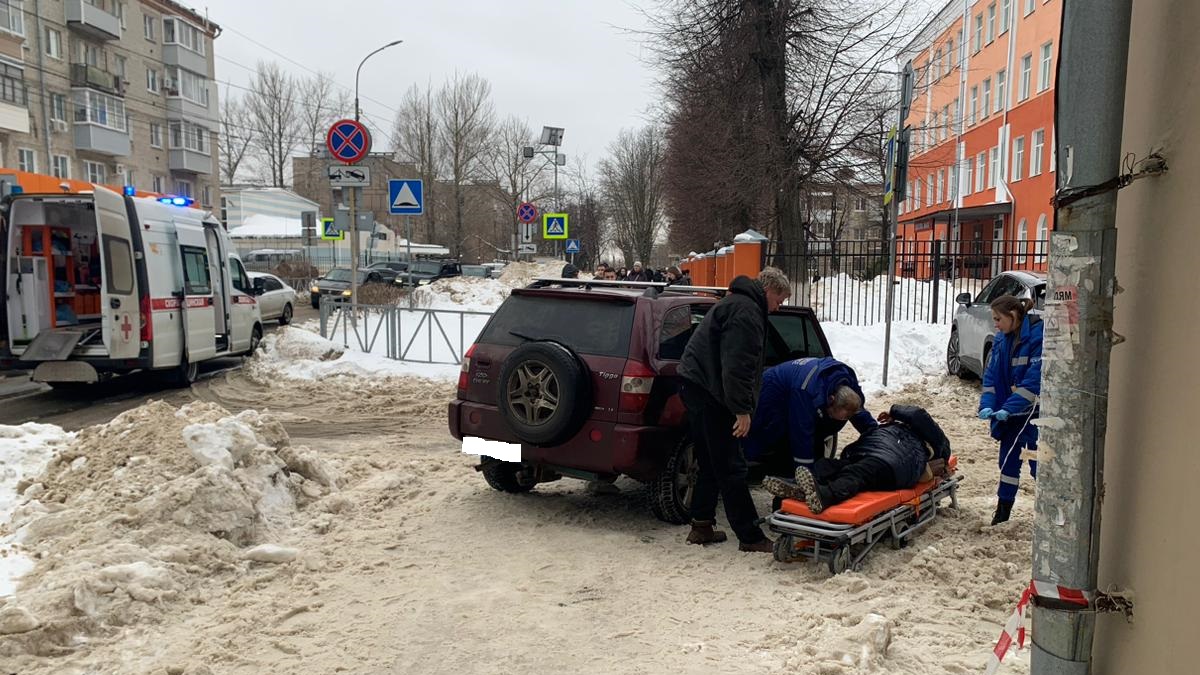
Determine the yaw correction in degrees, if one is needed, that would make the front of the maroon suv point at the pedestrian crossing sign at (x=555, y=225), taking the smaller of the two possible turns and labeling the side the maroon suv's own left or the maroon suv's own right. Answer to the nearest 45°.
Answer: approximately 45° to the maroon suv's own left

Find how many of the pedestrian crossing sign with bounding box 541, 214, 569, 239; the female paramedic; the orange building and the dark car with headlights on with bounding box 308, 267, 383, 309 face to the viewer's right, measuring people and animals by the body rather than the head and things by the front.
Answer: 0

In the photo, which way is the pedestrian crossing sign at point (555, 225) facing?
toward the camera

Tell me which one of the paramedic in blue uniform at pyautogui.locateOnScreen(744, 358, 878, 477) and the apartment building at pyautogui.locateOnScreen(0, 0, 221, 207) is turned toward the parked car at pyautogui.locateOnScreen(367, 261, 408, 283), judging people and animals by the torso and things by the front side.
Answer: the apartment building

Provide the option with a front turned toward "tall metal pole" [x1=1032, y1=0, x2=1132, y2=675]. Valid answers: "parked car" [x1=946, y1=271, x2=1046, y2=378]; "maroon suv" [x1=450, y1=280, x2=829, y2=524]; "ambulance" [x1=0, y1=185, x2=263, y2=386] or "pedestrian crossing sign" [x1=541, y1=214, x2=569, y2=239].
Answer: the pedestrian crossing sign

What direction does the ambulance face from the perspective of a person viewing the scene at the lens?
facing away from the viewer and to the right of the viewer

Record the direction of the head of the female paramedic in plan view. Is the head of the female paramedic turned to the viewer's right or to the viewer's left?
to the viewer's left

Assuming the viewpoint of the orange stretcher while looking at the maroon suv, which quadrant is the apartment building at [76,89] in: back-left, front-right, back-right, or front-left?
front-right

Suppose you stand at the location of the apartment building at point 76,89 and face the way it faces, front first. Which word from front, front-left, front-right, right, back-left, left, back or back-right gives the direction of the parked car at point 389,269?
front

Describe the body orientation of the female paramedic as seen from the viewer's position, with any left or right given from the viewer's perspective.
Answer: facing the viewer and to the left of the viewer

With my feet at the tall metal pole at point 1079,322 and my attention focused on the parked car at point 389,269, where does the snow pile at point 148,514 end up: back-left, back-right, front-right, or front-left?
front-left

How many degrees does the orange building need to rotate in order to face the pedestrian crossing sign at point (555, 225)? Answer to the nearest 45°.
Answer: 0° — it already faces it

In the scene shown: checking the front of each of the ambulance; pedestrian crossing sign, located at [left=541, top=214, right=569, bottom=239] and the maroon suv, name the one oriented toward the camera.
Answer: the pedestrian crossing sign

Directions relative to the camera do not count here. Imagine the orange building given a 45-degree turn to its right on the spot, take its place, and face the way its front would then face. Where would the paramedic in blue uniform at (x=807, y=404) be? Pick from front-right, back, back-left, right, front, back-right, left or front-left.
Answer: left
